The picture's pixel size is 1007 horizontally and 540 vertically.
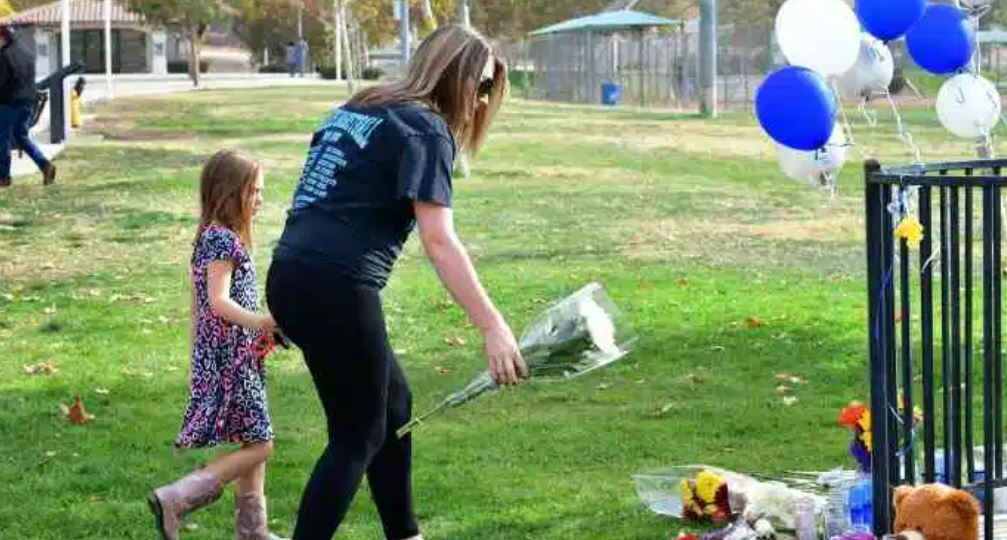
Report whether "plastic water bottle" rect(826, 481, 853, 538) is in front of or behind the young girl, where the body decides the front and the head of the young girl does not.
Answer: in front

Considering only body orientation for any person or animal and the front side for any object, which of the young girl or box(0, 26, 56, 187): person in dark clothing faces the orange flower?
the young girl

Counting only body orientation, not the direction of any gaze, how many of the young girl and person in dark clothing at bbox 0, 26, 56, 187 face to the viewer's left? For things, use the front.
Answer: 1

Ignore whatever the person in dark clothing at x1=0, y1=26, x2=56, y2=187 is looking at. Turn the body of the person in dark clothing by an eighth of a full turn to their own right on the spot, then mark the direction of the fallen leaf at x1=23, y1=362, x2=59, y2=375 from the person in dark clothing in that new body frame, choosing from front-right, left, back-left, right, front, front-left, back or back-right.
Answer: back-left

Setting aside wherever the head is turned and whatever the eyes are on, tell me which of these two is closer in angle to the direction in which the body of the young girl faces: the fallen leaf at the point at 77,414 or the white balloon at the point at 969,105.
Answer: the white balloon

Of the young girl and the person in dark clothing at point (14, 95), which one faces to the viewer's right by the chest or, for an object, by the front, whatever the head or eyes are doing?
the young girl

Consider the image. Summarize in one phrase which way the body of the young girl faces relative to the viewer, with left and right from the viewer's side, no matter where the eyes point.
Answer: facing to the right of the viewer

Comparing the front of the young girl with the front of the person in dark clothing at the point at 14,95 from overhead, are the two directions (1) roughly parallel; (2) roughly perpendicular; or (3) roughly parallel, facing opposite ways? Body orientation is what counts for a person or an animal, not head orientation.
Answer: roughly parallel, facing opposite ways

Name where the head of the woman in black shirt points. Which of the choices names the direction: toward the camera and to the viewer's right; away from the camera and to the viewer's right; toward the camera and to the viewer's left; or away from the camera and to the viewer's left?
away from the camera and to the viewer's right

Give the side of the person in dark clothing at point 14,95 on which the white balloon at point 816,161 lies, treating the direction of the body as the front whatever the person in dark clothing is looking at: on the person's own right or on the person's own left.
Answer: on the person's own left

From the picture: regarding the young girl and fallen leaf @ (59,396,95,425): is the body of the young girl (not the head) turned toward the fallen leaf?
no

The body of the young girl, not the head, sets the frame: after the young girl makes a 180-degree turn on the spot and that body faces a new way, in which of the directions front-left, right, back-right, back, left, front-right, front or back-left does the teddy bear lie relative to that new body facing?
back-left

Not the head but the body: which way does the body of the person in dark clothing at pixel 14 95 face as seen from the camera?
to the viewer's left
